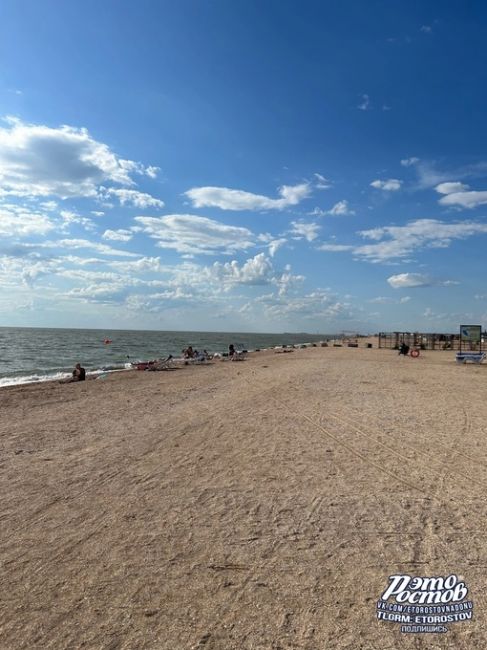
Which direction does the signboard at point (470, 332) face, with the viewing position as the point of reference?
facing the viewer
